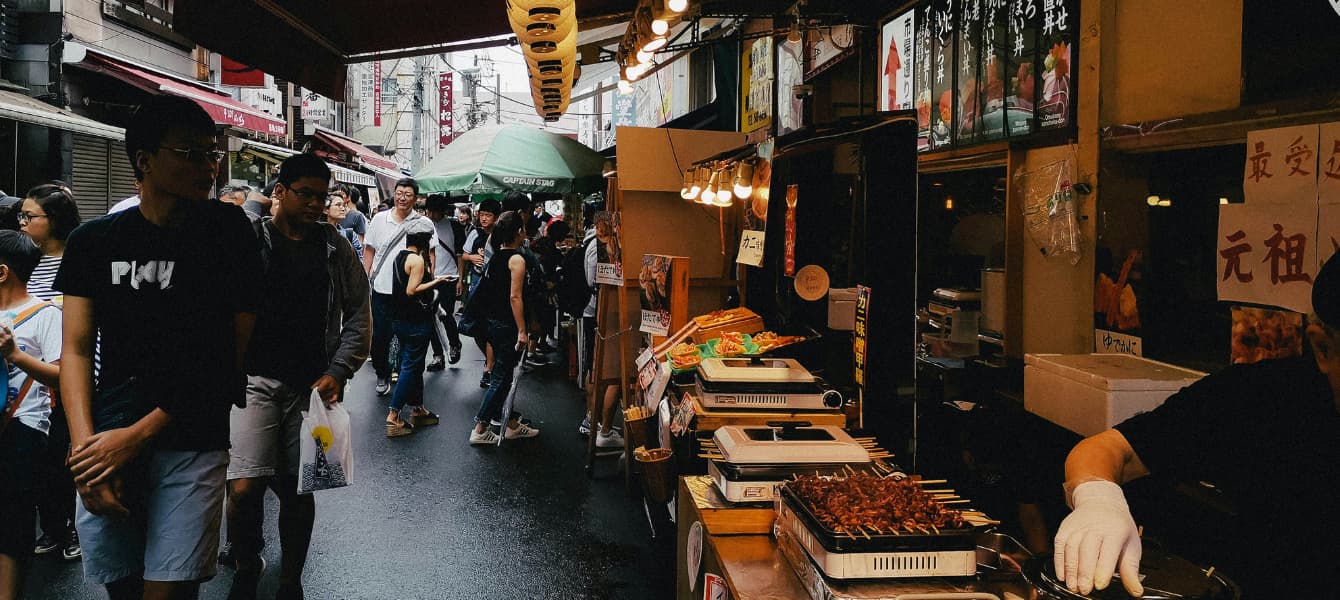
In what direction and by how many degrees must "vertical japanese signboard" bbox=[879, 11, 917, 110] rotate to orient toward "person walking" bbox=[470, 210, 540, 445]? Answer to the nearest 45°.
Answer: approximately 45° to its right

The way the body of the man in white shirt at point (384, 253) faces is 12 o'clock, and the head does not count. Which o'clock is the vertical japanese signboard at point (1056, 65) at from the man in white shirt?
The vertical japanese signboard is roughly at 11 o'clock from the man in white shirt.

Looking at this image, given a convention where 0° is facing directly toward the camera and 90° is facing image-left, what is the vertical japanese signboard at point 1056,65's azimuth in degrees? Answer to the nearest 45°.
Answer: approximately 45°

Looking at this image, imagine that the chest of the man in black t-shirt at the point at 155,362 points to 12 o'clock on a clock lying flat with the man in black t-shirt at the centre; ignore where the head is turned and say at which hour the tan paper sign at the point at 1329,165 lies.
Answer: The tan paper sign is roughly at 10 o'clock from the man in black t-shirt.

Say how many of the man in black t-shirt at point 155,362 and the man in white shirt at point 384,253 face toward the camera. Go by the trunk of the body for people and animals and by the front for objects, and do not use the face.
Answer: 2

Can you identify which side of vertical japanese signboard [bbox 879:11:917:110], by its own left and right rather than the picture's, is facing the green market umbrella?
right

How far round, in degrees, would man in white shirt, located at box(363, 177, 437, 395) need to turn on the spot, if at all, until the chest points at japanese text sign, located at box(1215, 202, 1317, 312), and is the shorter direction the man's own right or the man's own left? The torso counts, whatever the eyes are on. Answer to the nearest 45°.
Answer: approximately 45° to the man's own left

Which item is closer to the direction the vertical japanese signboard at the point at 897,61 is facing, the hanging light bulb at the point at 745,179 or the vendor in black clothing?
the hanging light bulb

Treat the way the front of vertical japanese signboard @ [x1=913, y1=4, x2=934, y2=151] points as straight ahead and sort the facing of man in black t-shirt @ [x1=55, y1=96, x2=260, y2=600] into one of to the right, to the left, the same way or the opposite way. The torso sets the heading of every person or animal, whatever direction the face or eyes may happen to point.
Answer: to the left

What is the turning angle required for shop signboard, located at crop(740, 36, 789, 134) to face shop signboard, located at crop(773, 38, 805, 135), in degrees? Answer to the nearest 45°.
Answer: approximately 45° to its left
